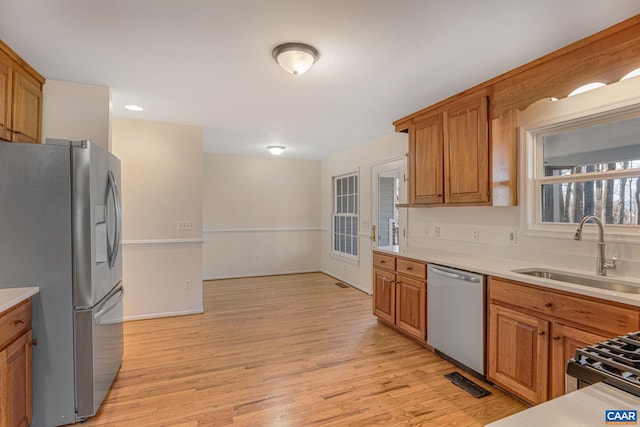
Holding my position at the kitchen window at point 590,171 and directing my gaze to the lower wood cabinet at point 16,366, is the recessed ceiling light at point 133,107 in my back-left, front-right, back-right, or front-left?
front-right

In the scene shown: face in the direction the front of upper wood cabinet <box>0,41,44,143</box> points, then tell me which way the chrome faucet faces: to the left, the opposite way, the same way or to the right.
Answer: the opposite way

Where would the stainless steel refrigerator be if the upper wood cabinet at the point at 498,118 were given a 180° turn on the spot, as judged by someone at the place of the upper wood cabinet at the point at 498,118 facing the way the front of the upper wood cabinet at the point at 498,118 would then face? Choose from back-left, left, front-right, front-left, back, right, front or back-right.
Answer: back

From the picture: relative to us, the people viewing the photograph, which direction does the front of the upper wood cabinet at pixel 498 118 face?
facing the viewer and to the left of the viewer

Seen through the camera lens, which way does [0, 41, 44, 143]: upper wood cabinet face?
facing the viewer and to the right of the viewer

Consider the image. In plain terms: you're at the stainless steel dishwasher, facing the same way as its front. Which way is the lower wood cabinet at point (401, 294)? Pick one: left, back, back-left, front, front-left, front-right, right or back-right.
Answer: right

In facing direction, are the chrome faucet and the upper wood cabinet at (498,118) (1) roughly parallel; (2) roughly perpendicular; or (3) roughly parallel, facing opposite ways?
roughly parallel

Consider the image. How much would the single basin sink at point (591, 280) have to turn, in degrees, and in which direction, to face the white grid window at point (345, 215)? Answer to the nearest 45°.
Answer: approximately 90° to its right

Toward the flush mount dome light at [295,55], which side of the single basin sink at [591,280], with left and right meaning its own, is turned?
front

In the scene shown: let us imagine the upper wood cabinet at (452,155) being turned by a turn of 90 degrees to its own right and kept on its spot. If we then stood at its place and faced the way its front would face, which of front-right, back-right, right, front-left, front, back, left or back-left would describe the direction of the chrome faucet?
back

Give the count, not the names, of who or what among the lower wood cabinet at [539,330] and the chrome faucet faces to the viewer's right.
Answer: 0

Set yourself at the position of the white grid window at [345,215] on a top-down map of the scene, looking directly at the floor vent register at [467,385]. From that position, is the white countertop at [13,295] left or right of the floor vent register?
right

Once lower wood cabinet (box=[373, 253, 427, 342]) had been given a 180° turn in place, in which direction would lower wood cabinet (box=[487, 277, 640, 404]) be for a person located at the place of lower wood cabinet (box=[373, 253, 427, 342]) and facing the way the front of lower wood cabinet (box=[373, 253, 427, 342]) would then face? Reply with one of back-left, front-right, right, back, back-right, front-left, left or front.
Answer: right

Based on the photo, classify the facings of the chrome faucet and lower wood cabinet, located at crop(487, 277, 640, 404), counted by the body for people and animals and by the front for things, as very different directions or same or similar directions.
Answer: same or similar directions

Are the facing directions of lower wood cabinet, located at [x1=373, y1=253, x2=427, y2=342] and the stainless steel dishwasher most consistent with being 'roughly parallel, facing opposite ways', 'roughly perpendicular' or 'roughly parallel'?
roughly parallel
